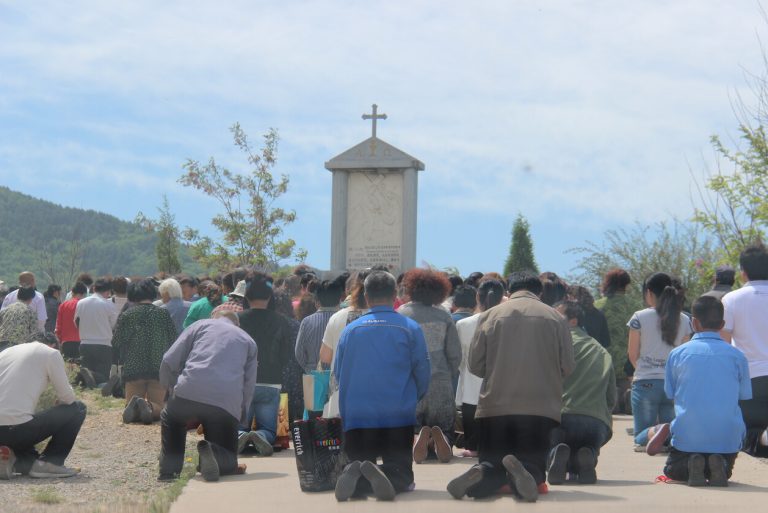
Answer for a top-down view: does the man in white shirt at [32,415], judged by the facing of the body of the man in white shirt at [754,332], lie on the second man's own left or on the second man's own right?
on the second man's own left

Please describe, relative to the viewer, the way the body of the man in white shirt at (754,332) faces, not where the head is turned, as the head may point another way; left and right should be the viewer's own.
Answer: facing away from the viewer and to the left of the viewer

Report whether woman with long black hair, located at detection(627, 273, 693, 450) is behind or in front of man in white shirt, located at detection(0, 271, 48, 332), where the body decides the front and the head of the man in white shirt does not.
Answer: behind

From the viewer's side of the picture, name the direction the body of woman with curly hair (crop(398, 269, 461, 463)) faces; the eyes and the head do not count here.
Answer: away from the camera

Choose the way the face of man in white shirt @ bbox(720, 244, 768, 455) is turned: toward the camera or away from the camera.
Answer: away from the camera

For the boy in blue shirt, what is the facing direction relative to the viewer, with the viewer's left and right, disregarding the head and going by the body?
facing away from the viewer

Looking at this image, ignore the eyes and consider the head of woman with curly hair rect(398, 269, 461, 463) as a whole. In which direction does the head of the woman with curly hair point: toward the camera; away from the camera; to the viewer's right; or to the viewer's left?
away from the camera

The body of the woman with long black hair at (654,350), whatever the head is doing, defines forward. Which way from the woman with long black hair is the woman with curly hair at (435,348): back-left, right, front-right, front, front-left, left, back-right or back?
left

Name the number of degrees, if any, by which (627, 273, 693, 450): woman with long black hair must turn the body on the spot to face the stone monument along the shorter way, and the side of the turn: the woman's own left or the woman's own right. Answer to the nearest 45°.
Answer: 0° — they already face it

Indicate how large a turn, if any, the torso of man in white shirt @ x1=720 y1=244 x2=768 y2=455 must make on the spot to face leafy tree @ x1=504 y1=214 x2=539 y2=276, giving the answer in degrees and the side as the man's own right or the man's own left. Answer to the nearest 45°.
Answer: approximately 45° to the man's own right

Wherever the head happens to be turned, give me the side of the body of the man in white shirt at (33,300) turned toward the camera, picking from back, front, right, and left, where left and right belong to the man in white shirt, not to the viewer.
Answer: back

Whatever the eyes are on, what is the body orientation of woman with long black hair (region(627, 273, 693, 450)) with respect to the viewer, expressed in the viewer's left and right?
facing away from the viewer and to the left of the viewer
